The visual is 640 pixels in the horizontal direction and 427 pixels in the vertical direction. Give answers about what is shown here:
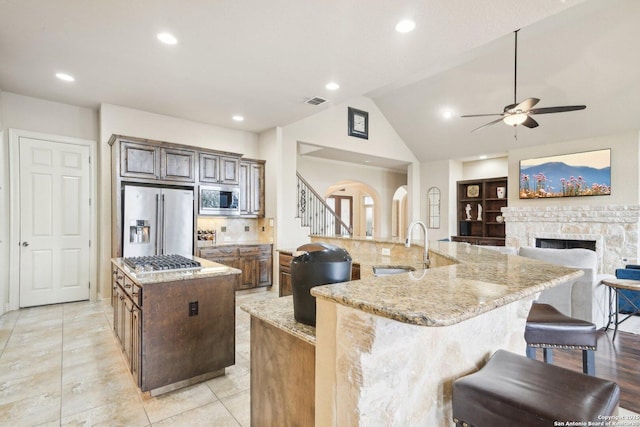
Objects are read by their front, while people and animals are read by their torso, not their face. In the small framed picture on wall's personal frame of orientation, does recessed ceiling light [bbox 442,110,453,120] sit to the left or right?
on its left

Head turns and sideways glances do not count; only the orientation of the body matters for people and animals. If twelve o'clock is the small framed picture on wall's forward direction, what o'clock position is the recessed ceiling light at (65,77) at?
The recessed ceiling light is roughly at 3 o'clock from the small framed picture on wall.

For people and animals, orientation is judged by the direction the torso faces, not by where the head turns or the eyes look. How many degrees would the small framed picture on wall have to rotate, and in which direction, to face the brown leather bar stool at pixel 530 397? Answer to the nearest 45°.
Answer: approximately 45° to its right

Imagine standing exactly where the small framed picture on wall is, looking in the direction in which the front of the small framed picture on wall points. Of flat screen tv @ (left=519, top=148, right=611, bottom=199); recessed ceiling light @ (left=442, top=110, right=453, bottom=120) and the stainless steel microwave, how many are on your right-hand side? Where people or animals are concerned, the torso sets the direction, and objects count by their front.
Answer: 1

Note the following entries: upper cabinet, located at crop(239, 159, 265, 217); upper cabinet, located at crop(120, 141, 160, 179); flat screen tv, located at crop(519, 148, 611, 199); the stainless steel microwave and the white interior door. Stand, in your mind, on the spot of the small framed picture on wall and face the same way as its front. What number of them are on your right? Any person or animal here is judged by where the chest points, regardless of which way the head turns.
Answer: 4

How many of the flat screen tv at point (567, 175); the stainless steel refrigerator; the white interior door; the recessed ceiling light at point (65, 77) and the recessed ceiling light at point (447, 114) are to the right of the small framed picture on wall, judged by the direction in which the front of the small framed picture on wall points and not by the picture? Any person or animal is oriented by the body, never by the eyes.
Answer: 3

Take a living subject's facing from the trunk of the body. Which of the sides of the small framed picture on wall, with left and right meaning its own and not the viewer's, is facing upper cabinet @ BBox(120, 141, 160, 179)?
right

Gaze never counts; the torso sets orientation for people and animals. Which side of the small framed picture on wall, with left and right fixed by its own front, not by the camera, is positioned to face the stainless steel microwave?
right
